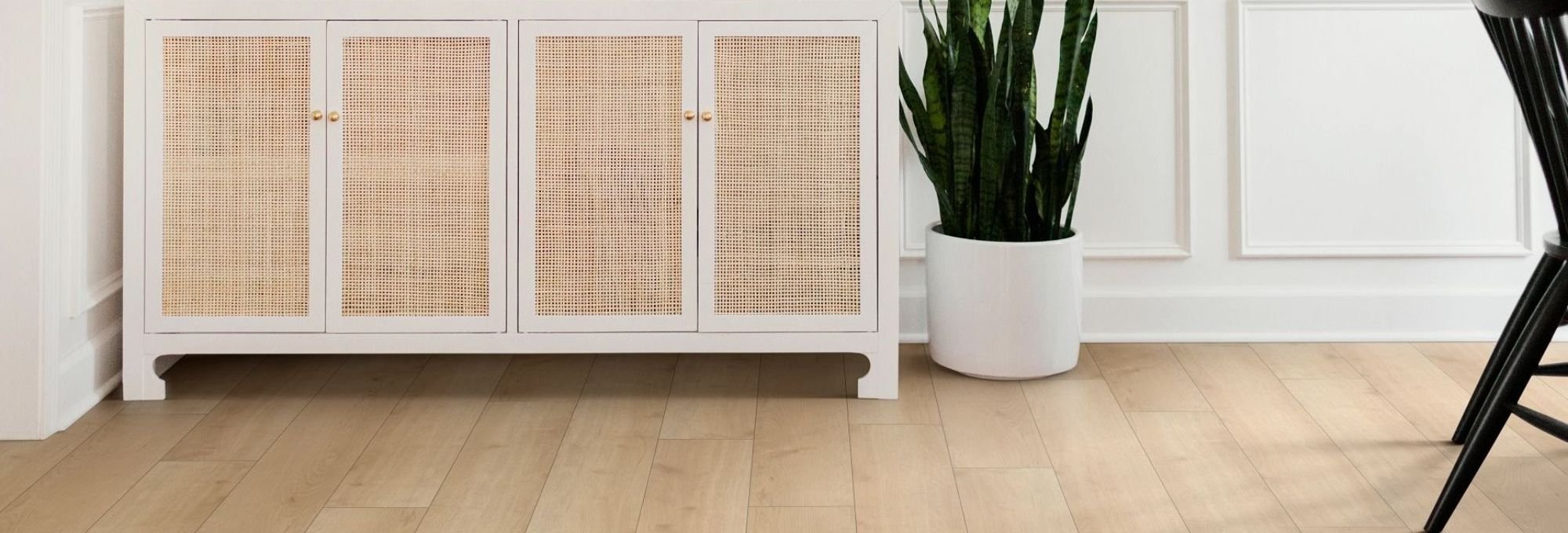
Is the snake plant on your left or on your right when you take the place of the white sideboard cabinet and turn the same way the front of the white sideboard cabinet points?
on your left

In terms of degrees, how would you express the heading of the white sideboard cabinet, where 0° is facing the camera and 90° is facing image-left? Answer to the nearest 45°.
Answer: approximately 0°

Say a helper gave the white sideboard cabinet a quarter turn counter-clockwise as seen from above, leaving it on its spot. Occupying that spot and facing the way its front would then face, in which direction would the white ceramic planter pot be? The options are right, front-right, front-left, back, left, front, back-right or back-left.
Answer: front
